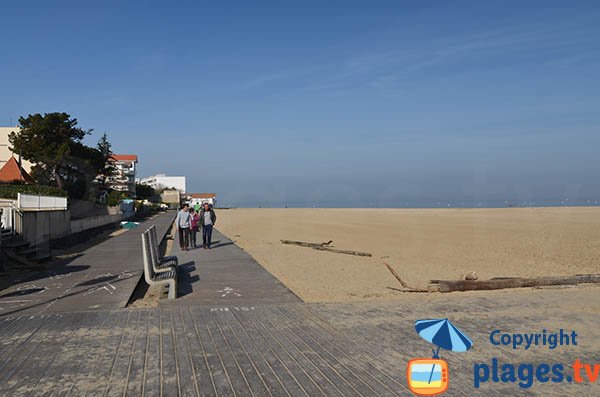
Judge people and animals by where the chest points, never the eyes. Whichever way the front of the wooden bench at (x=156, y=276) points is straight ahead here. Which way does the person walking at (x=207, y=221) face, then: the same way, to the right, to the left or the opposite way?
to the right

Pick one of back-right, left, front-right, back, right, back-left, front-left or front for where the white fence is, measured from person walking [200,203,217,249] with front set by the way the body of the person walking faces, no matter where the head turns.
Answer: right

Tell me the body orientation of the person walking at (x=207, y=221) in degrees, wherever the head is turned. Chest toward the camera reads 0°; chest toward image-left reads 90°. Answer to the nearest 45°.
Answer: approximately 0°

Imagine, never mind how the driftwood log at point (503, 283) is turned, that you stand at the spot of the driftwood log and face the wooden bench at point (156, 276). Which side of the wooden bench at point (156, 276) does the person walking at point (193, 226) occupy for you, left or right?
right

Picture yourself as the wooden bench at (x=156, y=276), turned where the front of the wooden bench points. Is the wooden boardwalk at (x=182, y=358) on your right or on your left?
on your right

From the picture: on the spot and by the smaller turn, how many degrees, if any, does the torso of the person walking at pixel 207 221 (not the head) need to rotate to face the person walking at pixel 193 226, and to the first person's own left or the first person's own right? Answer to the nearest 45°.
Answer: approximately 135° to the first person's own right

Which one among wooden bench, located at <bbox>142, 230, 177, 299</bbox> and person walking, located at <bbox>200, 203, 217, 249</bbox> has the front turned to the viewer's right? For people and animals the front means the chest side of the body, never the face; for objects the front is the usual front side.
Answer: the wooden bench

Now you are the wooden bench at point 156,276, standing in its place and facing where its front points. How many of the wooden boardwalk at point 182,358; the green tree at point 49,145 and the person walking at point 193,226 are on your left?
2

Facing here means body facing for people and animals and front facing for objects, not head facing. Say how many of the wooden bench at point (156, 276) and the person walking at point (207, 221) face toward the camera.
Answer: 1

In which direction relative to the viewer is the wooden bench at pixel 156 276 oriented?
to the viewer's right

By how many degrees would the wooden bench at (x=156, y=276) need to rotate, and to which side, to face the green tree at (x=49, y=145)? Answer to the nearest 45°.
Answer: approximately 90° to its left

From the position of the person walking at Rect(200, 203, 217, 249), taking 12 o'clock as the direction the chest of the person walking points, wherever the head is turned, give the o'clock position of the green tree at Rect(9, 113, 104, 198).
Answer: The green tree is roughly at 5 o'clock from the person walking.

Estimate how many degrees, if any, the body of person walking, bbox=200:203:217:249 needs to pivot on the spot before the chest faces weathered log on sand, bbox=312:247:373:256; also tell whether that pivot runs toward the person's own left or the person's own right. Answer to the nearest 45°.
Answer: approximately 90° to the person's own left
